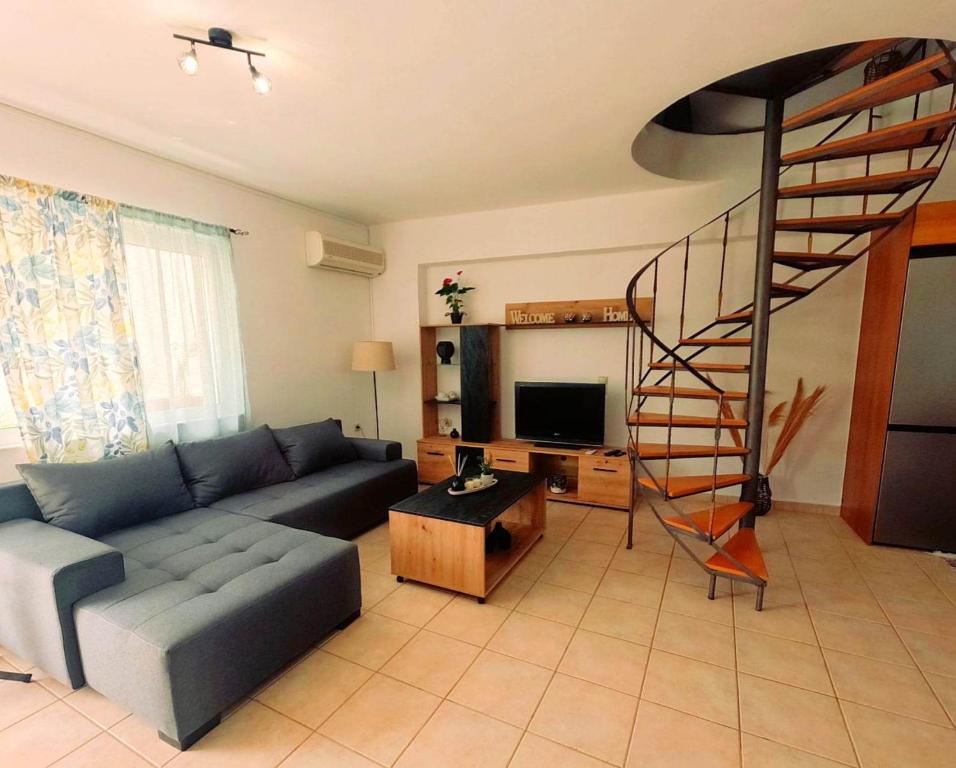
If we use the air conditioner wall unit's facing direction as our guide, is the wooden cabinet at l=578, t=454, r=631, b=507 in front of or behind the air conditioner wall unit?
in front

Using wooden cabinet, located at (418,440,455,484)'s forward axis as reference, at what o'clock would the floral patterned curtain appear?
The floral patterned curtain is roughly at 2 o'clock from the wooden cabinet.

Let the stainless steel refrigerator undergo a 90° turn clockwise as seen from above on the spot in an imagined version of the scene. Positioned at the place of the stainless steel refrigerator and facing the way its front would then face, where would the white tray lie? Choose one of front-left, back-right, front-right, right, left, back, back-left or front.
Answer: front-left

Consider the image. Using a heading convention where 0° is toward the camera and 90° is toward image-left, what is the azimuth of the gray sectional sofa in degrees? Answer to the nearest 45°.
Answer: approximately 315°

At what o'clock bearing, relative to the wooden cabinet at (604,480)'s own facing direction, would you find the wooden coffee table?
The wooden coffee table is roughly at 1 o'clock from the wooden cabinet.

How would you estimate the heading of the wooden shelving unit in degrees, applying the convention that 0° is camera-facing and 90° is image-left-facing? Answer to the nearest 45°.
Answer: approximately 0°

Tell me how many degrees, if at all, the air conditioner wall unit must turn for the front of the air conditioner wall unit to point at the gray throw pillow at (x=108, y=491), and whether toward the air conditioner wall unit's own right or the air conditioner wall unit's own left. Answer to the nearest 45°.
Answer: approximately 90° to the air conditioner wall unit's own right

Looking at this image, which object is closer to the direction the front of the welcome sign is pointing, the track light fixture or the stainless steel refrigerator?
the track light fixture

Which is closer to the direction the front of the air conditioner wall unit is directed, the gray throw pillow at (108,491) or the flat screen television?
the flat screen television

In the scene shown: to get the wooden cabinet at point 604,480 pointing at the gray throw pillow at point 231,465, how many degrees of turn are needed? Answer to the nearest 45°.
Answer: approximately 45° to its right

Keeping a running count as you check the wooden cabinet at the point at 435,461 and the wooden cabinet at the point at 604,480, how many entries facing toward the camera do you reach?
2
